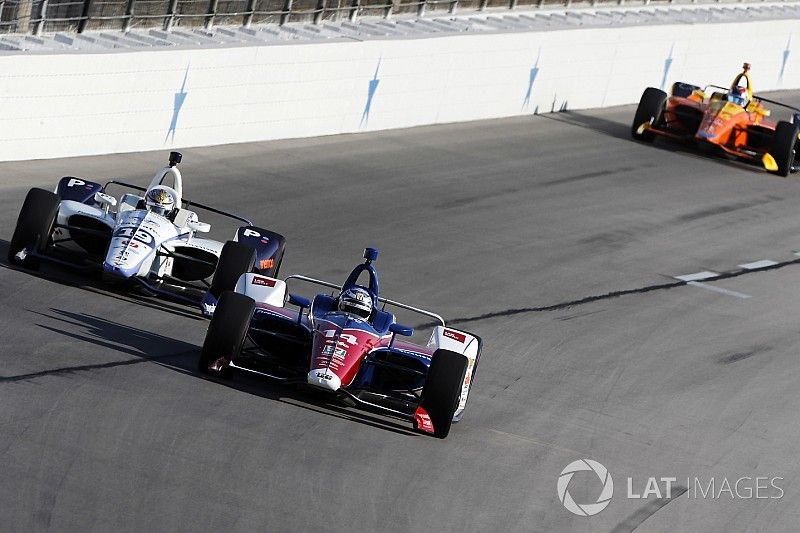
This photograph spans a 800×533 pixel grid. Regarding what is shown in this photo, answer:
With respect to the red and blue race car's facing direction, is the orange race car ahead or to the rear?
to the rear

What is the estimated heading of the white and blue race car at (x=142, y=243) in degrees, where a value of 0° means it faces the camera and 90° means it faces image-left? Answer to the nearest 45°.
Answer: approximately 0°

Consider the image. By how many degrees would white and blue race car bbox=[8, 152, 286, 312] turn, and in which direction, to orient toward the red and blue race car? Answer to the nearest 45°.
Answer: approximately 45° to its left

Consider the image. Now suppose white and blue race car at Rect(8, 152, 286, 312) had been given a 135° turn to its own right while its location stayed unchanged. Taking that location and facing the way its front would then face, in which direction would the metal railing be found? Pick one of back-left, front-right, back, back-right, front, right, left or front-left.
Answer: front-right

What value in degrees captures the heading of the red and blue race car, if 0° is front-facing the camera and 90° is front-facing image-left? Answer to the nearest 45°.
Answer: approximately 0°

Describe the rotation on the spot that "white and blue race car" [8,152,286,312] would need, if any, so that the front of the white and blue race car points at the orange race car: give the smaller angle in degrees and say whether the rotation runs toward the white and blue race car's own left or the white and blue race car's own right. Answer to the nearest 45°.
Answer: approximately 135° to the white and blue race car's own left
